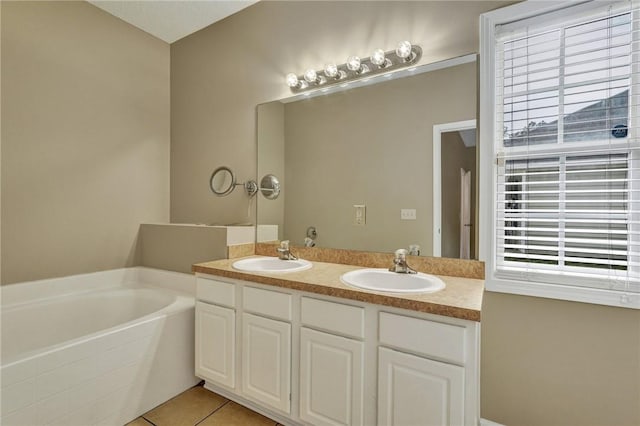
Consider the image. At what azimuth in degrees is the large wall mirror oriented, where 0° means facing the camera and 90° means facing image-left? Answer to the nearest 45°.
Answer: approximately 45°

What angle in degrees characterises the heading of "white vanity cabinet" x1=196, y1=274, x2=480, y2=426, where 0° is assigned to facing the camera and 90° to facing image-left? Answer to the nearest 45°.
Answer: approximately 45°

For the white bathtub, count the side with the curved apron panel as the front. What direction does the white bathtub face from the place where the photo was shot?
facing the viewer and to the right of the viewer

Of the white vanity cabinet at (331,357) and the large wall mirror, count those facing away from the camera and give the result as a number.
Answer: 0

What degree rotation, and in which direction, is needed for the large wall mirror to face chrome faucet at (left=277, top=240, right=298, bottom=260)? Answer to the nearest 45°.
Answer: approximately 45° to its right

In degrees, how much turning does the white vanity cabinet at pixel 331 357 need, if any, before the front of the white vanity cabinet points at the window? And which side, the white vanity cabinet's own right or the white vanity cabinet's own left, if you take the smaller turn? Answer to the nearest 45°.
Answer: approximately 135° to the white vanity cabinet's own left
